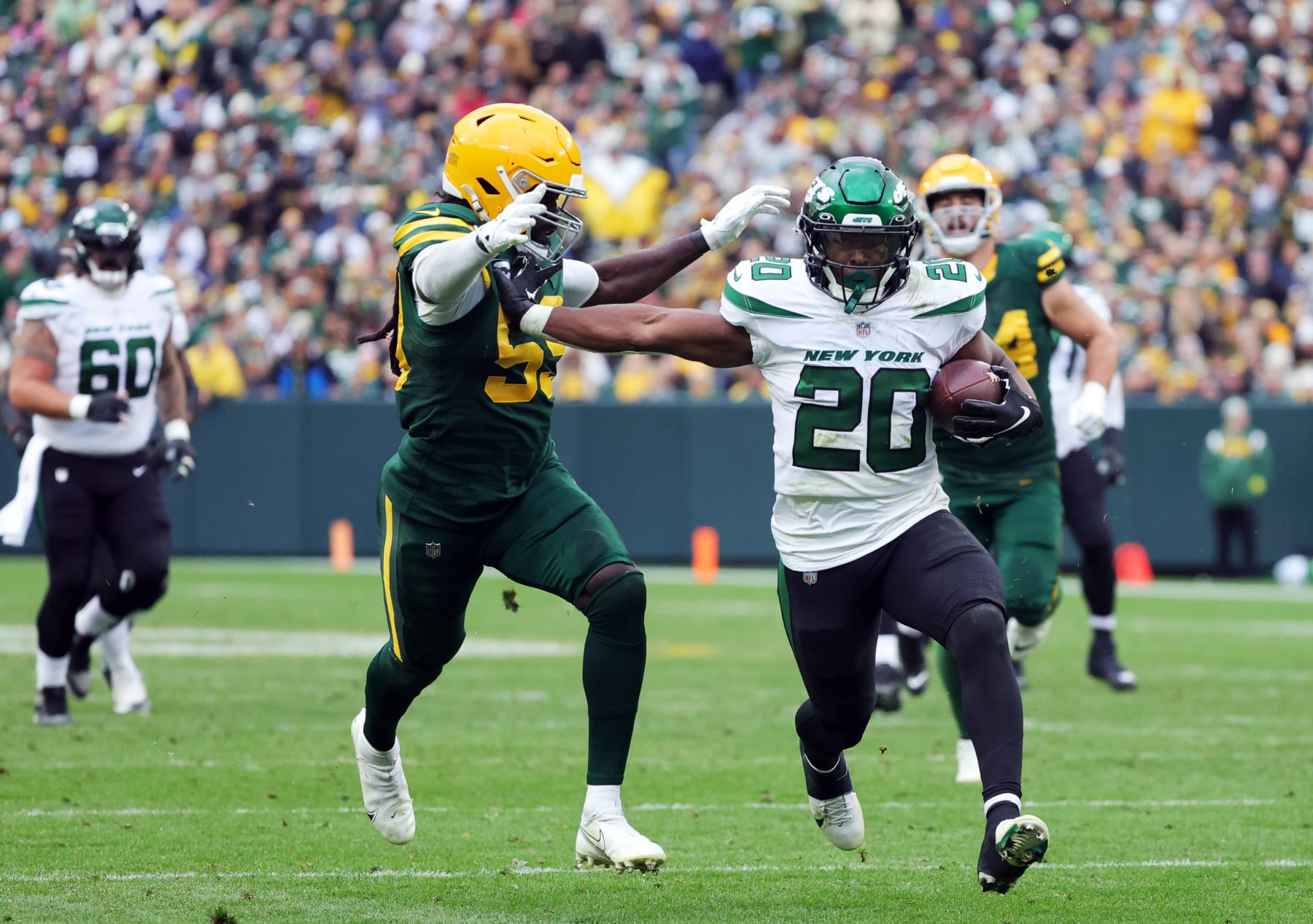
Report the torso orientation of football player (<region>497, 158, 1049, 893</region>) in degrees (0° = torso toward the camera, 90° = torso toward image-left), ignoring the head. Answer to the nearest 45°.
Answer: approximately 0°

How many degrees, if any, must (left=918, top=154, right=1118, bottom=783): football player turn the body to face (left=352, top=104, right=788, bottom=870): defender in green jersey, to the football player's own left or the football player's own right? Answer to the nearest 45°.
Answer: approximately 45° to the football player's own right

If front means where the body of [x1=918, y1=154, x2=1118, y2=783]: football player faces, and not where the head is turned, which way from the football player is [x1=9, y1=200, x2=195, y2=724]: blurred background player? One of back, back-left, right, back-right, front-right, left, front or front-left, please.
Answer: right

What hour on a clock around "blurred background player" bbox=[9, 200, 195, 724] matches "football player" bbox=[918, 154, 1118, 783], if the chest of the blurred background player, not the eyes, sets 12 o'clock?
The football player is roughly at 10 o'clock from the blurred background player.

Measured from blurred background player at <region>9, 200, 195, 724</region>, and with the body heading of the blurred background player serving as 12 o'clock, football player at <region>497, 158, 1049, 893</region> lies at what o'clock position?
The football player is roughly at 11 o'clock from the blurred background player.

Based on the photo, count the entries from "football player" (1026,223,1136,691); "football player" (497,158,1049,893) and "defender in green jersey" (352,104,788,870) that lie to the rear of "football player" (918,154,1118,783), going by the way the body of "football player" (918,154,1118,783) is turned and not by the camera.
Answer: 1

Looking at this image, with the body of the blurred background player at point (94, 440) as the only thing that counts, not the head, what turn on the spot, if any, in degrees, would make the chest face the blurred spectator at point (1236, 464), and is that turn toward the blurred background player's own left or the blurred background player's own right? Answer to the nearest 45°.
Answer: approximately 135° to the blurred background player's own left

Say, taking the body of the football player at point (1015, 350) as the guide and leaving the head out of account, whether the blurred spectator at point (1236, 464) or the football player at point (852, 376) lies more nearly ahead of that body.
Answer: the football player

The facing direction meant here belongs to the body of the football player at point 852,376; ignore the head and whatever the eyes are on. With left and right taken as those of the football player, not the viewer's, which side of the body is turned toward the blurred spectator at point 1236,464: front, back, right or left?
back

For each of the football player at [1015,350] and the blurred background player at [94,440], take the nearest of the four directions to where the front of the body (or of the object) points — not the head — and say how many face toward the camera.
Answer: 2
